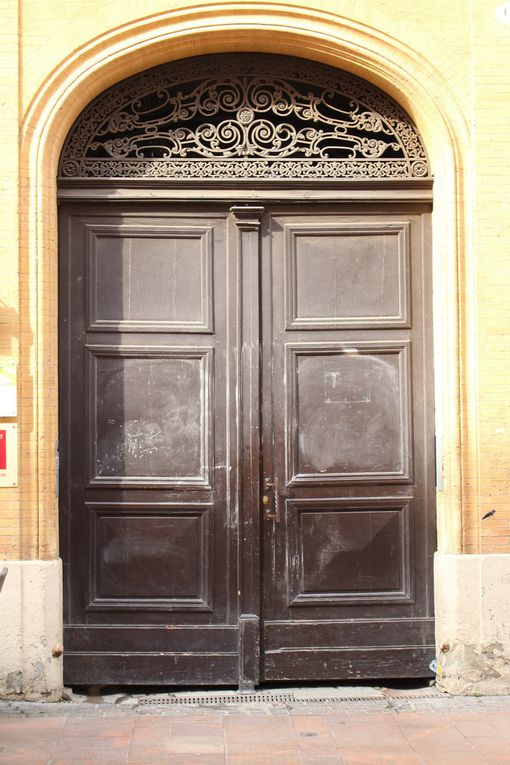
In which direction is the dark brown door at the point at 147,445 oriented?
toward the camera

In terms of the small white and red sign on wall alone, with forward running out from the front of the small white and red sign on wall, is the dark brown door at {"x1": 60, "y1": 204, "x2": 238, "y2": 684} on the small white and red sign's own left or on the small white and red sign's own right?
on the small white and red sign's own left

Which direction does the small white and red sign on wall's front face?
toward the camera

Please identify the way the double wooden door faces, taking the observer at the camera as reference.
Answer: facing the viewer

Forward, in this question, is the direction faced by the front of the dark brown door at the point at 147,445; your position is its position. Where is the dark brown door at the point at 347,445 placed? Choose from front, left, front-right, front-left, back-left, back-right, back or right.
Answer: left

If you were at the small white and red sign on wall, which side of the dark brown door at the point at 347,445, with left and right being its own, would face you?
right

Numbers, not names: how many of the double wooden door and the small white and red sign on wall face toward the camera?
2

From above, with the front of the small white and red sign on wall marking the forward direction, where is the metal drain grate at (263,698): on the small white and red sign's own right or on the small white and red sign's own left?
on the small white and red sign's own left

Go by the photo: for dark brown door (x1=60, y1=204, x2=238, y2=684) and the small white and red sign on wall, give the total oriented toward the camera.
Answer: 2

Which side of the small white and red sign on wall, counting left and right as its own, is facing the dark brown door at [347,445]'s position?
left
